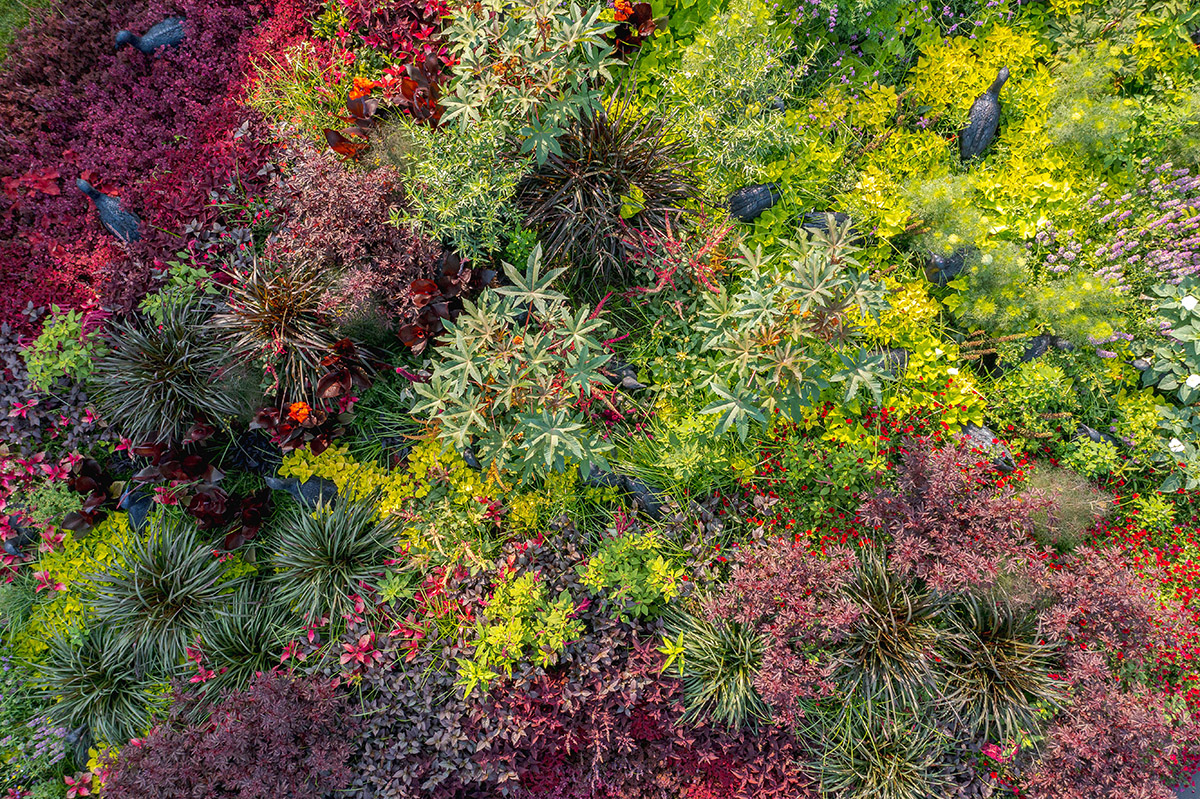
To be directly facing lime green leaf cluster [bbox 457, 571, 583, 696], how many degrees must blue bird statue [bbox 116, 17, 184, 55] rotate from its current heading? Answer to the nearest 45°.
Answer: approximately 90° to its left

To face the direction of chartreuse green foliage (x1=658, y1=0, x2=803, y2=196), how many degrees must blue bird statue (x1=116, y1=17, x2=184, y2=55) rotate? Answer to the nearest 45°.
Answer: approximately 135° to its left

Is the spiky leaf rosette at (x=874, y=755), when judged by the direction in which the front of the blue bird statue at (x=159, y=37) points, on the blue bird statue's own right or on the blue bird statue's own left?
on the blue bird statue's own left

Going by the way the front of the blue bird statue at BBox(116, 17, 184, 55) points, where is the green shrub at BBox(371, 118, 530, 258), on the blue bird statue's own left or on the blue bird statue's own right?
on the blue bird statue's own left

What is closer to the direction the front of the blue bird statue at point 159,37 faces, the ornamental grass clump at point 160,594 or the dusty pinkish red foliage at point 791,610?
the ornamental grass clump

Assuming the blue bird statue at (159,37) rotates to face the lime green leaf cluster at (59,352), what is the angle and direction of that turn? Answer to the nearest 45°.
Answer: approximately 45° to its left

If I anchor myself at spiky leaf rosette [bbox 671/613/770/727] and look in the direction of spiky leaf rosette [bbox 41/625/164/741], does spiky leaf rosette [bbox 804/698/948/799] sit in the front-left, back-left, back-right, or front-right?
back-left

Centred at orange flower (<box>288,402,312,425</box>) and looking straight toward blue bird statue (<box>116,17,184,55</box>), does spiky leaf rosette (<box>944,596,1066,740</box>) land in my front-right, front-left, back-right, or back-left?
back-right

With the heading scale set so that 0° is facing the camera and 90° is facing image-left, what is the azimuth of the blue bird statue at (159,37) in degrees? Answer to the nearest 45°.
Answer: approximately 90°

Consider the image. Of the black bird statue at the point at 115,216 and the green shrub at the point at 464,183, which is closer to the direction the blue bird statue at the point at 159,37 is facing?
the black bird statue

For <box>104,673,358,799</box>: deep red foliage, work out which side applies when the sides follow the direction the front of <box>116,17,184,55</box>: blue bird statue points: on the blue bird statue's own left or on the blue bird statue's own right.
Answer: on the blue bird statue's own left

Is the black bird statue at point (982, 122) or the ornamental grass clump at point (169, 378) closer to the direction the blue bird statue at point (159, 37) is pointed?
the ornamental grass clump

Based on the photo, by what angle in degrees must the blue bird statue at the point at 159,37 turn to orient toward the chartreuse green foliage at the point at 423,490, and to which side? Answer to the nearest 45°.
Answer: approximately 90° to its left
